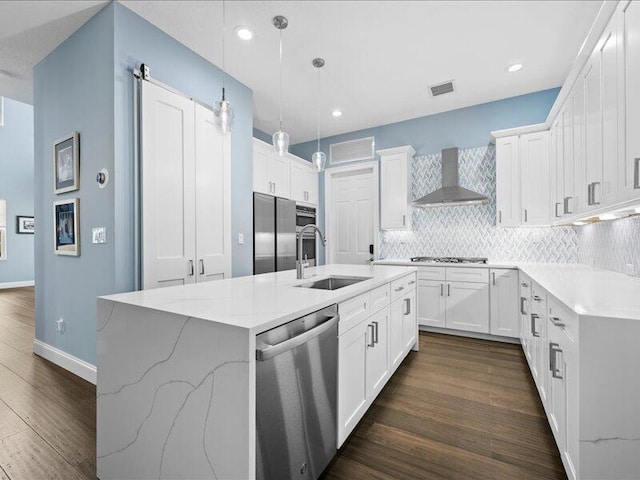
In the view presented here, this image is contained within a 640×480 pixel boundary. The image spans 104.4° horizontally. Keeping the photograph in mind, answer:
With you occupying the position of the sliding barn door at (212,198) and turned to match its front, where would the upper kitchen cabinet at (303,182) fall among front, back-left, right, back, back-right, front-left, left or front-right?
left

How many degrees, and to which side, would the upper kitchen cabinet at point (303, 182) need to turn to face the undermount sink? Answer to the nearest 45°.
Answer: approximately 45° to its right

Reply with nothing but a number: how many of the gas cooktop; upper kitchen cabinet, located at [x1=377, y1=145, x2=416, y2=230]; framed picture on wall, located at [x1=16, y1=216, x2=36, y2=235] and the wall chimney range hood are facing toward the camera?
4

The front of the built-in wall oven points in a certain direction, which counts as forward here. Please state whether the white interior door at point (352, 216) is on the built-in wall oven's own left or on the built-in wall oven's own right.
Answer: on the built-in wall oven's own left

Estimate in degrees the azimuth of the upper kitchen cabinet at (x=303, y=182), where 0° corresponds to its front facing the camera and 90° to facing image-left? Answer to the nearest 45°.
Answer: approximately 315°

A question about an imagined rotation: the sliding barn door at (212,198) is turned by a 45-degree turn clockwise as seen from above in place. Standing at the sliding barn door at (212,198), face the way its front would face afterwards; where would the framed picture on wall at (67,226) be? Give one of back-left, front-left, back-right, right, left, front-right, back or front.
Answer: right

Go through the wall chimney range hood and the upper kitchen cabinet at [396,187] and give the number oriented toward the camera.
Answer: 2

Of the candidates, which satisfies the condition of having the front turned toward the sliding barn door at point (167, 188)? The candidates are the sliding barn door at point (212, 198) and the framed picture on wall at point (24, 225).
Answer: the framed picture on wall

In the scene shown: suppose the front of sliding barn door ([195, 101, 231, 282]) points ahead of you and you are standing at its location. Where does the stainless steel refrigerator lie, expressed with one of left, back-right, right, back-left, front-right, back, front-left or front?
left

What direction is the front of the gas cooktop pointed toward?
toward the camera

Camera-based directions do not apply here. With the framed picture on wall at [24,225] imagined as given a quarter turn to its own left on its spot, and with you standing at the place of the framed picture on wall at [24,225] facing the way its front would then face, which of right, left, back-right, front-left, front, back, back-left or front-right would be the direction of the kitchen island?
right

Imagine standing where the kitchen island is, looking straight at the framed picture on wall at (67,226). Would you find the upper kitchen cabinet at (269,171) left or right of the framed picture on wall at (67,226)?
right

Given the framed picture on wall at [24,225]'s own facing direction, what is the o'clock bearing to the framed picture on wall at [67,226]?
the framed picture on wall at [67,226] is roughly at 12 o'clock from the framed picture on wall at [24,225].

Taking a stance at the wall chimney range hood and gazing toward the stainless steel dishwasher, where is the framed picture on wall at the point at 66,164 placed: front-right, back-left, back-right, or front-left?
front-right

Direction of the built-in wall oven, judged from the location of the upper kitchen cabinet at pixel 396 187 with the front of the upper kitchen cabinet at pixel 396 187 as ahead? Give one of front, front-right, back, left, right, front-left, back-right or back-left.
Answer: right

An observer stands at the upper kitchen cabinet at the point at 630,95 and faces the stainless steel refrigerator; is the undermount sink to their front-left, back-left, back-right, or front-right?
front-left
